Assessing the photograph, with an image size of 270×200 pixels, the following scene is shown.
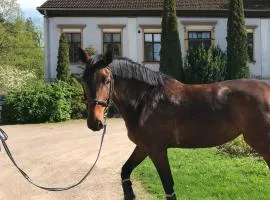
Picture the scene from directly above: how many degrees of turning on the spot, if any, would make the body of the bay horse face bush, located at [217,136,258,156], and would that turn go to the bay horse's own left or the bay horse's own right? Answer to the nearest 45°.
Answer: approximately 90° to the bay horse's own right

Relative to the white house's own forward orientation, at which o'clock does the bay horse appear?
The bay horse is roughly at 12 o'clock from the white house.

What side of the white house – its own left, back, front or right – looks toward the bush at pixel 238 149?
front

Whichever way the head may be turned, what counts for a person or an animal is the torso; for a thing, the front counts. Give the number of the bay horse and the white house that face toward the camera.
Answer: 1

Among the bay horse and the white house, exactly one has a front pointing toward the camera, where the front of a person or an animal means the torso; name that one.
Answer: the white house

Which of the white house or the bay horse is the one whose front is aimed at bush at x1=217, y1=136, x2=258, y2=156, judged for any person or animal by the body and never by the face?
the white house

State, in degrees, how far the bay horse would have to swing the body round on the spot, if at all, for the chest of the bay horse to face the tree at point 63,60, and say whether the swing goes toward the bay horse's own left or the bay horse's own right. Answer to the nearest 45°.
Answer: approximately 90° to the bay horse's own right

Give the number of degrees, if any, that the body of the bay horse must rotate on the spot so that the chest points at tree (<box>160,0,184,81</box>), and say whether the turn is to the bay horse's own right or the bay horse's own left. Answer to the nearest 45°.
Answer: approximately 90° to the bay horse's own right

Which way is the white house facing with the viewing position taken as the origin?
facing the viewer

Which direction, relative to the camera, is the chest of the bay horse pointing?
to the viewer's left

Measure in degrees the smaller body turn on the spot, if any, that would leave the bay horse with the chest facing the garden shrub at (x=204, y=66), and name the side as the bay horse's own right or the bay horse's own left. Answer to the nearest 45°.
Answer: approximately 90° to the bay horse's own right

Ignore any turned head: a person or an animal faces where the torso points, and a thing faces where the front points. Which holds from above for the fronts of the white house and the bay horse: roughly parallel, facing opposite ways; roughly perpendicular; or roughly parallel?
roughly perpendicular

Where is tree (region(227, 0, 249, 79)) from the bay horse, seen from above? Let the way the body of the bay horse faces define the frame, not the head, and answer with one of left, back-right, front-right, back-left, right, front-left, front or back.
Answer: right
